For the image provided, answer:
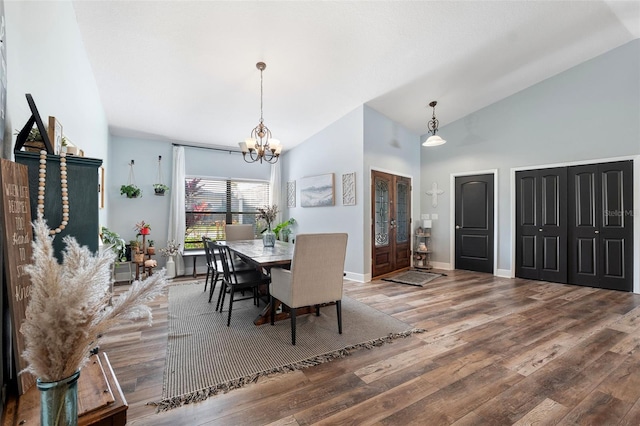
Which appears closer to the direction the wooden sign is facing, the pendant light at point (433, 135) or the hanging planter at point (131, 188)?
the pendant light

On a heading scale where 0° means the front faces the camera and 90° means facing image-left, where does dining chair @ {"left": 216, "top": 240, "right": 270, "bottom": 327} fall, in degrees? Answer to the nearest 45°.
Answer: approximately 225°

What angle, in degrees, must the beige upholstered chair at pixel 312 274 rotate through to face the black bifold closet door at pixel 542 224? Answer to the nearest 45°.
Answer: approximately 90° to its right

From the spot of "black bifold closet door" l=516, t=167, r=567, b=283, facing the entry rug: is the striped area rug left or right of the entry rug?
left

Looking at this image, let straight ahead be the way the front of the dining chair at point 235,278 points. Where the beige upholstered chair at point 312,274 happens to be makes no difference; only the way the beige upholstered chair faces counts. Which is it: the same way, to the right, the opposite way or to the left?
to the left

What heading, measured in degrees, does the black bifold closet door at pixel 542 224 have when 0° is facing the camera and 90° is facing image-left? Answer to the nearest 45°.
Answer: approximately 45°

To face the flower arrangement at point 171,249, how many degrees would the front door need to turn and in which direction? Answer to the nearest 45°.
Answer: approximately 135° to its right

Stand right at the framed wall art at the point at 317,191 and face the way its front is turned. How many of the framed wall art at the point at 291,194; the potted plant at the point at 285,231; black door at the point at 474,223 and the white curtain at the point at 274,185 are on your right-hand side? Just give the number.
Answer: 3
